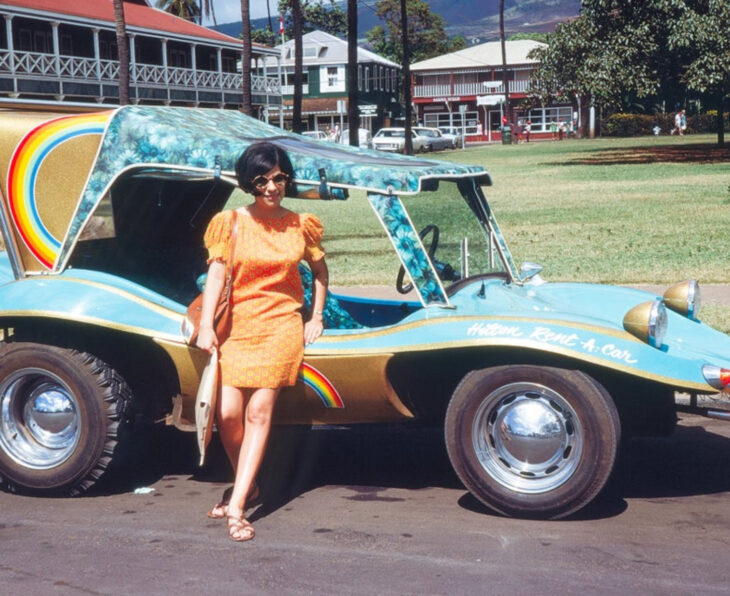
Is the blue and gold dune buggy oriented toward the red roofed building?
no

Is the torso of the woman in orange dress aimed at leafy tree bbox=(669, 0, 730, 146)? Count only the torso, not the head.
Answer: no

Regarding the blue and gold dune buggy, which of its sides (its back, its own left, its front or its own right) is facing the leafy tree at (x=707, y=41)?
left

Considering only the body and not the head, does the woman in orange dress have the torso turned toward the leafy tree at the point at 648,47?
no

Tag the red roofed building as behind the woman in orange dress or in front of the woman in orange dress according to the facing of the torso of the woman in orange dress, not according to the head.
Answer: behind

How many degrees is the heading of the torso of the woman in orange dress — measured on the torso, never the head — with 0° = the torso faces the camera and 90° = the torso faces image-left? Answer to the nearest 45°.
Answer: approximately 0°

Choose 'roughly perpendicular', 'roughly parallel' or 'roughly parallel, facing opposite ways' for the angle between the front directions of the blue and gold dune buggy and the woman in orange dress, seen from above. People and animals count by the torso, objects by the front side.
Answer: roughly perpendicular

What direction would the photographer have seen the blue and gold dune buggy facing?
facing to the right of the viewer

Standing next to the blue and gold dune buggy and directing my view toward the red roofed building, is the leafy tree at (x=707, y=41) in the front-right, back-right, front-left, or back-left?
front-right
